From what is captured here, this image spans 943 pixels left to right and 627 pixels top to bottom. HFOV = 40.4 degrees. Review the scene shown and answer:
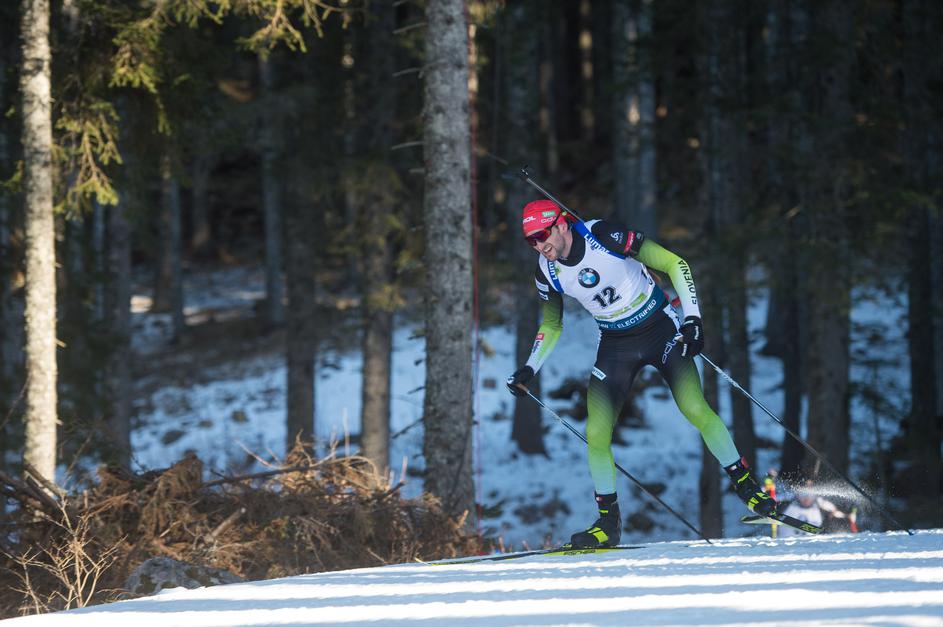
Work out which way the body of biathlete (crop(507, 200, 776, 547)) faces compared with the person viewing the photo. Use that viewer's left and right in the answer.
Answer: facing the viewer and to the left of the viewer

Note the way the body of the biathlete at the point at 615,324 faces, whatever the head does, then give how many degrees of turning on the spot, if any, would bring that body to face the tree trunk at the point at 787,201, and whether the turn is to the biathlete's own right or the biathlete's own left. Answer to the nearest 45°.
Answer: approximately 135° to the biathlete's own right

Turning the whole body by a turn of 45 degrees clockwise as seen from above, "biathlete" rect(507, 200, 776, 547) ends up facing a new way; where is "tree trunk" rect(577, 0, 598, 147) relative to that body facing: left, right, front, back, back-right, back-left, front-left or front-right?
right

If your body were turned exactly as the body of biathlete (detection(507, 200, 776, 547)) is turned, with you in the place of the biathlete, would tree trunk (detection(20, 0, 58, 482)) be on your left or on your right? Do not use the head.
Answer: on your right

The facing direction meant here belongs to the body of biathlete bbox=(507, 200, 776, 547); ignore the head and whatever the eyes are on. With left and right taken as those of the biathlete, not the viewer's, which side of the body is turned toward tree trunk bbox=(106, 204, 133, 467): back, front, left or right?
right

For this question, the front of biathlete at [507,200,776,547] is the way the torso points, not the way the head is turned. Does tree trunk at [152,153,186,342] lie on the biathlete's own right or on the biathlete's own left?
on the biathlete's own right

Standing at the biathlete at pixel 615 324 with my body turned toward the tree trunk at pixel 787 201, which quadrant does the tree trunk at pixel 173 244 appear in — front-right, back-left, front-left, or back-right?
front-left

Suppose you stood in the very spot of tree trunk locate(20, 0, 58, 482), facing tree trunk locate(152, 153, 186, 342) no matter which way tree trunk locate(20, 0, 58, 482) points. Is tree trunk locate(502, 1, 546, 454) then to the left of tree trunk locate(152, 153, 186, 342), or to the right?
right

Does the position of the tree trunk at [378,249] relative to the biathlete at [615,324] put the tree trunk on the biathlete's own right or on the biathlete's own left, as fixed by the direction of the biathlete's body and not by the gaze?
on the biathlete's own right

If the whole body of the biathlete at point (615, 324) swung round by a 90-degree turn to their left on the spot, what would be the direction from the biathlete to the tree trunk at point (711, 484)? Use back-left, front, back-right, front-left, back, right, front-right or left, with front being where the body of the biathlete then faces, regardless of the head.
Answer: back-left

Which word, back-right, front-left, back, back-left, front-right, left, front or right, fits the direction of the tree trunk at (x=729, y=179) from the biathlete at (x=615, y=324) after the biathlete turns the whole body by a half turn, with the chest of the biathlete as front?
front-left

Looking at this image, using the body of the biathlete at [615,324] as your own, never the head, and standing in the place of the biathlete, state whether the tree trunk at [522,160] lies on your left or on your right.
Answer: on your right
